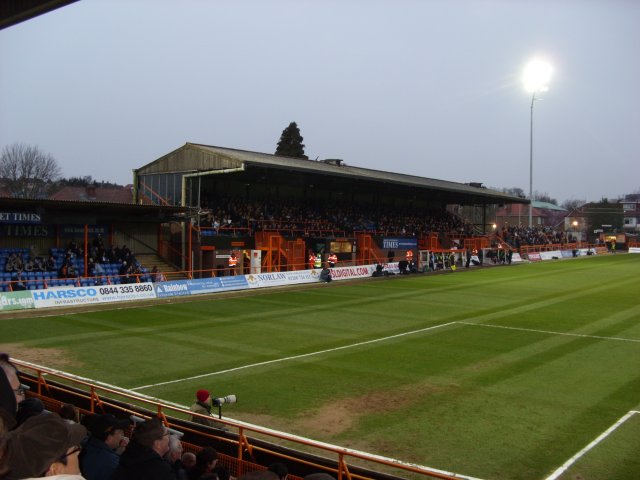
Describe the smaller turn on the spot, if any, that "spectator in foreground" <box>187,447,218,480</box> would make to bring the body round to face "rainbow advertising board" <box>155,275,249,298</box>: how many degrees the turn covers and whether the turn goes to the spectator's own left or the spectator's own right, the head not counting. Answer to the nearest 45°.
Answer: approximately 45° to the spectator's own left

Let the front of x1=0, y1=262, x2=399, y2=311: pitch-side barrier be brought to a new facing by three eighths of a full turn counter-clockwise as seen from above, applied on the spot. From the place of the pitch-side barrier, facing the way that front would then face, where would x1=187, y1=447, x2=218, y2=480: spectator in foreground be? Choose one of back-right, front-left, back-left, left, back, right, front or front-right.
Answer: back

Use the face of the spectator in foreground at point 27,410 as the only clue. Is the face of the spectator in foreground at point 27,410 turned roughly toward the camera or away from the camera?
away from the camera

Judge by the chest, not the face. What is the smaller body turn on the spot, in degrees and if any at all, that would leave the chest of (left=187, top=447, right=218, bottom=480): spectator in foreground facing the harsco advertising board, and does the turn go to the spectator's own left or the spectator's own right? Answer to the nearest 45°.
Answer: approximately 45° to the spectator's own left

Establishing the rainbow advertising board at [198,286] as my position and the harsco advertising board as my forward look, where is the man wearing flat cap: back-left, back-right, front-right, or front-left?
front-left

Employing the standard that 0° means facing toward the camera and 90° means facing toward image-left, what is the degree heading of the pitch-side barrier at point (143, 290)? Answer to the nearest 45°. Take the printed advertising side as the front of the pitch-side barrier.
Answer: approximately 315°

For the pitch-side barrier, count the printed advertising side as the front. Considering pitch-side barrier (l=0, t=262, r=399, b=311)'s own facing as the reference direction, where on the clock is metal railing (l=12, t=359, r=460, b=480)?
The metal railing is roughly at 1 o'clock from the pitch-side barrier.

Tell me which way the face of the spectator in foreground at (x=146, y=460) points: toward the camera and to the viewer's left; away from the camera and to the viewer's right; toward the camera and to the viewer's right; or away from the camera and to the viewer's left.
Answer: away from the camera and to the viewer's right

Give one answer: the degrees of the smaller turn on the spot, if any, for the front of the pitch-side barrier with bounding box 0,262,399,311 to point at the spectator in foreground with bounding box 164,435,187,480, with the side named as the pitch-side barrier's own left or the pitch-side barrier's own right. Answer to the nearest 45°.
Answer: approximately 45° to the pitch-side barrier's own right

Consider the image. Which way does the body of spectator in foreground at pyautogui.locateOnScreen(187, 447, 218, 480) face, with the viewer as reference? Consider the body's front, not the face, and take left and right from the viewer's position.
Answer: facing away from the viewer and to the right of the viewer

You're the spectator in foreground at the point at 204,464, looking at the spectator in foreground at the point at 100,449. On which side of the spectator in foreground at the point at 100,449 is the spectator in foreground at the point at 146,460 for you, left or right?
left

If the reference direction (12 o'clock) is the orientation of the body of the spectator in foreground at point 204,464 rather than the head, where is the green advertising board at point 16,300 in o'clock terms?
The green advertising board is roughly at 10 o'clock from the spectator in foreground.

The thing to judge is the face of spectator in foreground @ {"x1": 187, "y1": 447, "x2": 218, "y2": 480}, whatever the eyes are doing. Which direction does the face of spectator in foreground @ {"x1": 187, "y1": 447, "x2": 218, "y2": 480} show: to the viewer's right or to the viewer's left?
to the viewer's right

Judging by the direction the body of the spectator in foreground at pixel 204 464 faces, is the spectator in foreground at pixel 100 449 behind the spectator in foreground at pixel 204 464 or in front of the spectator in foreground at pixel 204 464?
behind
